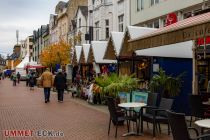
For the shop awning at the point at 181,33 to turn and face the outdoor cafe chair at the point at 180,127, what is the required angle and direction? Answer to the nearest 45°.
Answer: approximately 45° to its left

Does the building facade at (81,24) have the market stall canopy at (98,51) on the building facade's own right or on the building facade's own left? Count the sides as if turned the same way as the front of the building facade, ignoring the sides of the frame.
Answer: on the building facade's own left

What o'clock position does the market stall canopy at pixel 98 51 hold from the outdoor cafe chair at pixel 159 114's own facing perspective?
The market stall canopy is roughly at 4 o'clock from the outdoor cafe chair.

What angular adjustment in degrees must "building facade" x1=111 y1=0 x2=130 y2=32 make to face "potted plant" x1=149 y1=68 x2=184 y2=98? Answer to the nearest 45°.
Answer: approximately 45° to its left

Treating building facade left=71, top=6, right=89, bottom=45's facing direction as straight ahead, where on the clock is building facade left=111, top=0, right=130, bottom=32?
building facade left=111, top=0, right=130, bottom=32 is roughly at 10 o'clock from building facade left=71, top=6, right=89, bottom=45.
